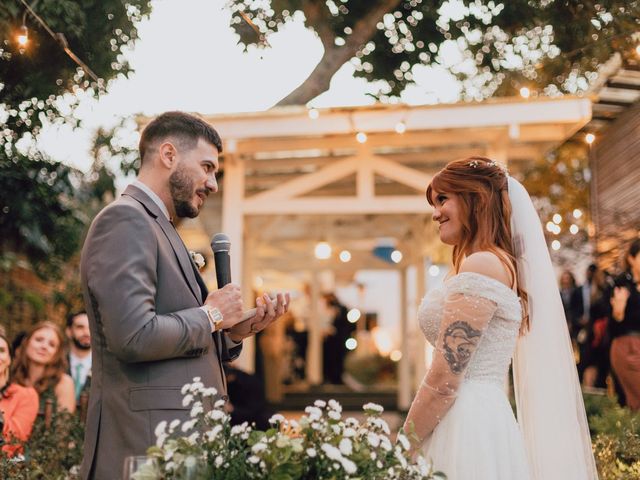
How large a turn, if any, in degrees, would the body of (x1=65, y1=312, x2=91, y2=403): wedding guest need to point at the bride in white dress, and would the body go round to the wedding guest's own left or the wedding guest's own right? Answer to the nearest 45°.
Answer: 0° — they already face them

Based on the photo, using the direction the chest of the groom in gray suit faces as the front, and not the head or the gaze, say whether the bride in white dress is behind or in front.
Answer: in front

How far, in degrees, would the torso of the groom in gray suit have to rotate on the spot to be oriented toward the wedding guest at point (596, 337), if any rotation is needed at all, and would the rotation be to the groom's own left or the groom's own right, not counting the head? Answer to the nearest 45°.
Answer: approximately 45° to the groom's own left

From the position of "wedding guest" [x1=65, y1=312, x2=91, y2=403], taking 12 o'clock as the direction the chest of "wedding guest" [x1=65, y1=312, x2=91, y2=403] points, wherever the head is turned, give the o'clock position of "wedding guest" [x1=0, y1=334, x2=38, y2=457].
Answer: "wedding guest" [x1=0, y1=334, x2=38, y2=457] is roughly at 2 o'clock from "wedding guest" [x1=65, y1=312, x2=91, y2=403].

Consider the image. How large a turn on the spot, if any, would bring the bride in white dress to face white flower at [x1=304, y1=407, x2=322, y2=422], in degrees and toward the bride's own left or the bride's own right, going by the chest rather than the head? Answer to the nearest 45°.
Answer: approximately 45° to the bride's own left

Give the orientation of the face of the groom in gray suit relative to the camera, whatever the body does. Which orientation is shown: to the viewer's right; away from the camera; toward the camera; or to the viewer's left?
to the viewer's right

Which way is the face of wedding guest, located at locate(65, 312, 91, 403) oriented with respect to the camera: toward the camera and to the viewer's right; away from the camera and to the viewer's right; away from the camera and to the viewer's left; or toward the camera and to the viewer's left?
toward the camera and to the viewer's right

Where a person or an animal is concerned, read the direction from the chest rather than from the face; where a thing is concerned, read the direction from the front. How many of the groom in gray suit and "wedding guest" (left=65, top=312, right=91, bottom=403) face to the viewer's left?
0

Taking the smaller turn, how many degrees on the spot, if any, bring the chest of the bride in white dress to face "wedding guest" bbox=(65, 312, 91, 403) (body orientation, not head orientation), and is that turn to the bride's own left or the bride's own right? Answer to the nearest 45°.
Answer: approximately 45° to the bride's own right

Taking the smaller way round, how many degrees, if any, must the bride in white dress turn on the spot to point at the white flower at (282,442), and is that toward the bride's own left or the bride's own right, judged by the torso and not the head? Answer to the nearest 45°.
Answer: approximately 45° to the bride's own left

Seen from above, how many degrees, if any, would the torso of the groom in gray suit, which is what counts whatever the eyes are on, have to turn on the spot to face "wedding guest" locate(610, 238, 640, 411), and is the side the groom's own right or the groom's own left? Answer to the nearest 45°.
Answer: approximately 45° to the groom's own left

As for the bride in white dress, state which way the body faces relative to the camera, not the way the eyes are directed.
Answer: to the viewer's left

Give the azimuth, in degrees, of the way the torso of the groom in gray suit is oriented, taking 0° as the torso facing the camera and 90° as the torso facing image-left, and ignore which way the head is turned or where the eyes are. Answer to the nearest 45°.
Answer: approximately 270°

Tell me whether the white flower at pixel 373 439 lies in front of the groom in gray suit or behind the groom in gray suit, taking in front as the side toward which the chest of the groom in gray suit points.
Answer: in front
